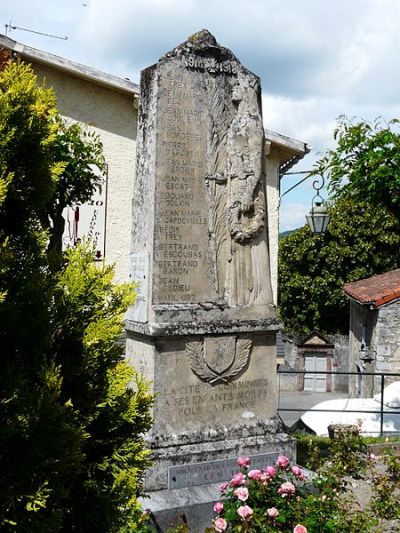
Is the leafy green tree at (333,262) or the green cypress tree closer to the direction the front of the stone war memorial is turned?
the green cypress tree

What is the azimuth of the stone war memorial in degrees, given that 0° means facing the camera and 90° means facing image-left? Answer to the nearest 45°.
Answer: approximately 0°

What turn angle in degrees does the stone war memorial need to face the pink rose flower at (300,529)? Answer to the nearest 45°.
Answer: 0° — it already faces it

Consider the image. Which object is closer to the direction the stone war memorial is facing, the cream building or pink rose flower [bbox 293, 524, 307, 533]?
the pink rose flower

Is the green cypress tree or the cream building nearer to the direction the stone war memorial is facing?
the green cypress tree

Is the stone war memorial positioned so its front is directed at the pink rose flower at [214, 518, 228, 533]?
yes

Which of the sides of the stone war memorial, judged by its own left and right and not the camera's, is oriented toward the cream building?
back
